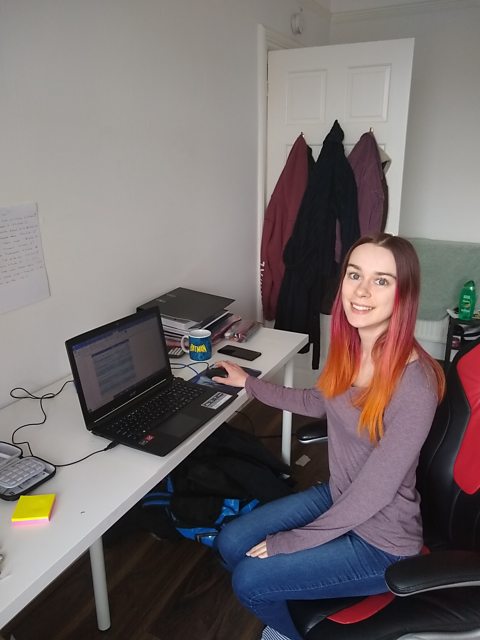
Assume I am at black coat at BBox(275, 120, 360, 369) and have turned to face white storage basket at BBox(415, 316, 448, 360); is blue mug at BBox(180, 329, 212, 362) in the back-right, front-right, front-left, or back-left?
back-right

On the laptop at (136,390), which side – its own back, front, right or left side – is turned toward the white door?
left

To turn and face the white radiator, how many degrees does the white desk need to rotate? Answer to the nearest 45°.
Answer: approximately 90° to its left

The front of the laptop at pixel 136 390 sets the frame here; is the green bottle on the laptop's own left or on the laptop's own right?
on the laptop's own left

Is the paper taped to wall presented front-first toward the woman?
yes

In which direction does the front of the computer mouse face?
to the viewer's left

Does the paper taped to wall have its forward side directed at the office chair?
yes

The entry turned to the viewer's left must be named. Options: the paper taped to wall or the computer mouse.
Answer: the computer mouse

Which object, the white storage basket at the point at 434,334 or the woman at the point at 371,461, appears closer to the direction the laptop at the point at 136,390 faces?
the woman
